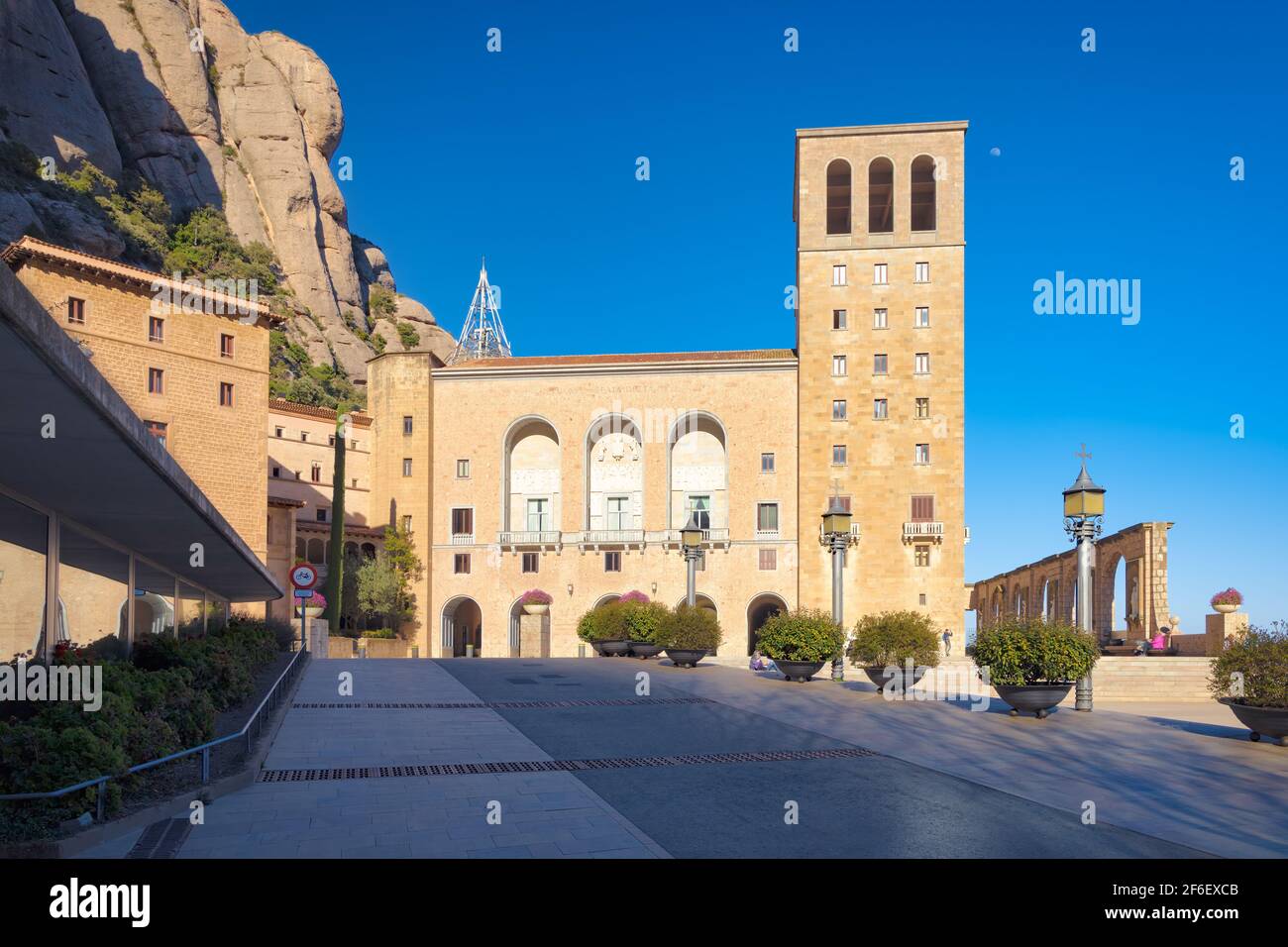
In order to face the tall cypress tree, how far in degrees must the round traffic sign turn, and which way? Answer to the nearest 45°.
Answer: approximately 180°

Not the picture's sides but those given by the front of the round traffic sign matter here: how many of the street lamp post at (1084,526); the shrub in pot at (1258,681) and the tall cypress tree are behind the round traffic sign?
1

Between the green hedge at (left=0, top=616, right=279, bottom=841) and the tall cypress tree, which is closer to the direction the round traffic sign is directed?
the green hedge

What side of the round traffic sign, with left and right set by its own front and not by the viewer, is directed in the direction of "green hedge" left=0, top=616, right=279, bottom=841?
front

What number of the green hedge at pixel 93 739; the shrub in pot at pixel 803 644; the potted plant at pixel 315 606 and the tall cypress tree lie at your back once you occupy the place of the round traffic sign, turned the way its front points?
2

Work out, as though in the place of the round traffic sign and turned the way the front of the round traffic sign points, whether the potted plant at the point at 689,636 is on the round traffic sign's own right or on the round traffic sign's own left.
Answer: on the round traffic sign's own left

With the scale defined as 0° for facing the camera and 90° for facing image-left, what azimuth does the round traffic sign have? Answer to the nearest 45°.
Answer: approximately 0°

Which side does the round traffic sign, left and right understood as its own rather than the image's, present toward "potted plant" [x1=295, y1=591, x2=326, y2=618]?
back

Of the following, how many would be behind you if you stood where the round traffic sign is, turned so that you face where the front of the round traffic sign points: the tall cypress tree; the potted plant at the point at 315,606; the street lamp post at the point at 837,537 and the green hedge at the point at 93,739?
2

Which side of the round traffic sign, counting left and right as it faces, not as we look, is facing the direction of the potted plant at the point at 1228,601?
left

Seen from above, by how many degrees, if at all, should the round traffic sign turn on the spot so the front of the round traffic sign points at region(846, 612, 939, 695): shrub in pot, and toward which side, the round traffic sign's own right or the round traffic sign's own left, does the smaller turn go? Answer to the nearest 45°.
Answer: approximately 45° to the round traffic sign's own left

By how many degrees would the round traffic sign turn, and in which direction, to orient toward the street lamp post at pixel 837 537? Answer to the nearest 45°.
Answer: approximately 45° to its left
